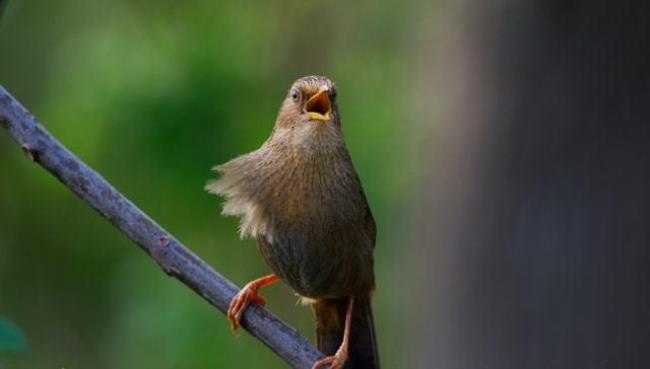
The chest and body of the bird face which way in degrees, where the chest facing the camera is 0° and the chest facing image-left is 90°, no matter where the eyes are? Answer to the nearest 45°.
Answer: approximately 0°
